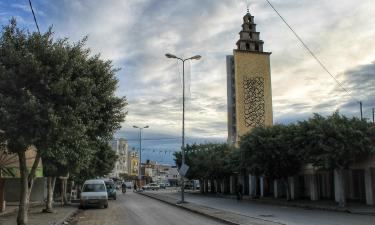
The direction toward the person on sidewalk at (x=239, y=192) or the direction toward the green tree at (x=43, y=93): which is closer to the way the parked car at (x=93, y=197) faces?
the green tree

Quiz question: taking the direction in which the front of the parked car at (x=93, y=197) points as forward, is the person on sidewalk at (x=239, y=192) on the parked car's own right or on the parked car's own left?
on the parked car's own left

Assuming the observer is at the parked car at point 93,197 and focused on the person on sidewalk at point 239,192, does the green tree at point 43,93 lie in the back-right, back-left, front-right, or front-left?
back-right

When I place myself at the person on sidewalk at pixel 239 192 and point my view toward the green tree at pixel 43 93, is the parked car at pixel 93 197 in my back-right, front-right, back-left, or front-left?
front-right

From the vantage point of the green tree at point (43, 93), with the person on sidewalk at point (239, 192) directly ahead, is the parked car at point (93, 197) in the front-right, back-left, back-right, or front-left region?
front-left

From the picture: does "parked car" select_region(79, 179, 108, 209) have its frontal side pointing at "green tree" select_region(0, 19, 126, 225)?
yes

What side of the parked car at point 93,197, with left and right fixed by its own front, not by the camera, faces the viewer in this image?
front
